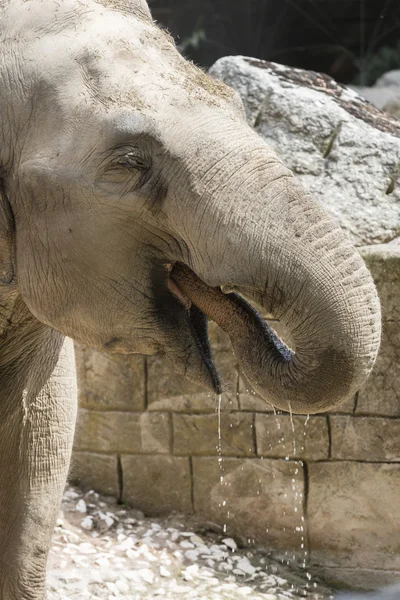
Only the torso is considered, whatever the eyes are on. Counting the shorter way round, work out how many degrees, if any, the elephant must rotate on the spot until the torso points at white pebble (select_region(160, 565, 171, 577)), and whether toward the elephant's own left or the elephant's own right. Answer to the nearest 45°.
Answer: approximately 90° to the elephant's own left

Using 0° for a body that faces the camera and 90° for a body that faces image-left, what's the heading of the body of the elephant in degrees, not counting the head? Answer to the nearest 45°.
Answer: approximately 270°

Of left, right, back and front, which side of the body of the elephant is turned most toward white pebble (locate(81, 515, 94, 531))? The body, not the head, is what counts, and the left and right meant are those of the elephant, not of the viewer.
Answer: left

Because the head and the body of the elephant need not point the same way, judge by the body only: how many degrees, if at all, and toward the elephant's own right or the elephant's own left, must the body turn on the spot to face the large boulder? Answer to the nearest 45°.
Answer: approximately 90° to the elephant's own left

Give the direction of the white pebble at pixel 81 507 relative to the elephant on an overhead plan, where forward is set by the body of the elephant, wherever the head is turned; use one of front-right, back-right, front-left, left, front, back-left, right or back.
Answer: left
